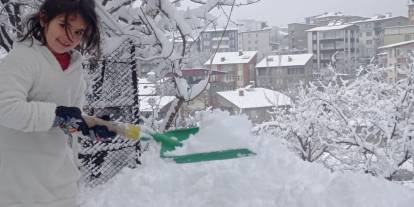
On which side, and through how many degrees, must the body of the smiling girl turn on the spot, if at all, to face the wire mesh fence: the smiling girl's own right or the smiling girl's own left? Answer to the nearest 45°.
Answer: approximately 135° to the smiling girl's own left

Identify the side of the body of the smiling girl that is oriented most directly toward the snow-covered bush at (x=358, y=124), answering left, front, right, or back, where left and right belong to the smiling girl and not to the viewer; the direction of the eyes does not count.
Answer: left

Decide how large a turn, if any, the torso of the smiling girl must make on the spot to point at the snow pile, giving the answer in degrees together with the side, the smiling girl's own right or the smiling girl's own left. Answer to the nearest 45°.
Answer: approximately 90° to the smiling girl's own left

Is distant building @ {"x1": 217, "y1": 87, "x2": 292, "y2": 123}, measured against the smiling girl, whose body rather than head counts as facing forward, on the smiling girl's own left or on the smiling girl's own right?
on the smiling girl's own left

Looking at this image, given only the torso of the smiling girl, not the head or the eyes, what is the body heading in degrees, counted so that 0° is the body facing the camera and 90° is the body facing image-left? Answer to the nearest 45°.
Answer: approximately 315°

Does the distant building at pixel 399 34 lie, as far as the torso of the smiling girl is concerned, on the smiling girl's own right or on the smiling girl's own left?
on the smiling girl's own left

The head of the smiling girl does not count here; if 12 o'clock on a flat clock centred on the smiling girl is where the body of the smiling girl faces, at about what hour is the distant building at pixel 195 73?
The distant building is roughly at 8 o'clock from the smiling girl.

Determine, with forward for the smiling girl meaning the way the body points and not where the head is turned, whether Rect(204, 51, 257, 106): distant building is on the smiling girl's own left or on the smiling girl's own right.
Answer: on the smiling girl's own left

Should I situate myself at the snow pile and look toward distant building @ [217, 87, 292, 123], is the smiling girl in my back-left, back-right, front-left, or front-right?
back-left
